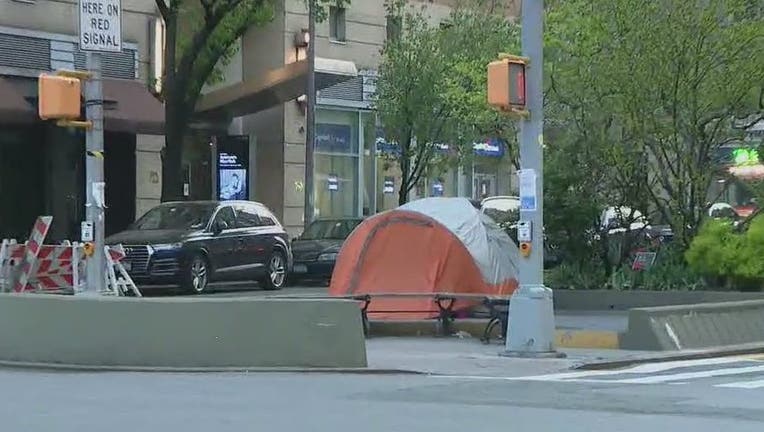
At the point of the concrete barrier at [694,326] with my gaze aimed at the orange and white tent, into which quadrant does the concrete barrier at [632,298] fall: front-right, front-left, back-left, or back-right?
front-right

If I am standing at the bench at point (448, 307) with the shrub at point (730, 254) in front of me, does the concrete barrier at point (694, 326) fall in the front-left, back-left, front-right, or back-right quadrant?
front-right

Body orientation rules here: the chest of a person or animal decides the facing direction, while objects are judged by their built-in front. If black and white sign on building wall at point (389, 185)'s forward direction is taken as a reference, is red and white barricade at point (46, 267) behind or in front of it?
in front

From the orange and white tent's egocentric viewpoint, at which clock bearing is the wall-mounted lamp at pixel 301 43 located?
The wall-mounted lamp is roughly at 4 o'clock from the orange and white tent.

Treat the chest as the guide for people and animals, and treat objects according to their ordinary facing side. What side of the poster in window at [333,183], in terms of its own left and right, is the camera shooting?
front

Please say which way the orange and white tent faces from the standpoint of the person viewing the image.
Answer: facing the viewer and to the left of the viewer

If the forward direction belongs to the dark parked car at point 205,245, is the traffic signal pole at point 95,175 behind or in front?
in front

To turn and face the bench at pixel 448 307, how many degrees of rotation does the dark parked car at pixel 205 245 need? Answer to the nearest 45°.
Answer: approximately 90° to its left

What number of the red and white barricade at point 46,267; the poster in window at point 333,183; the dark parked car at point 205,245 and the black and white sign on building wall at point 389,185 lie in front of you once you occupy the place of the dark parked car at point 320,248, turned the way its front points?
2

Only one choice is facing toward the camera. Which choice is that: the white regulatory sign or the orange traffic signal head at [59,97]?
the white regulatory sign

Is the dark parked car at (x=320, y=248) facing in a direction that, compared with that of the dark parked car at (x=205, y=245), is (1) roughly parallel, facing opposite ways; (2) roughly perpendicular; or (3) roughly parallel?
roughly parallel

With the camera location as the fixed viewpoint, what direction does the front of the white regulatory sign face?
facing the viewer
